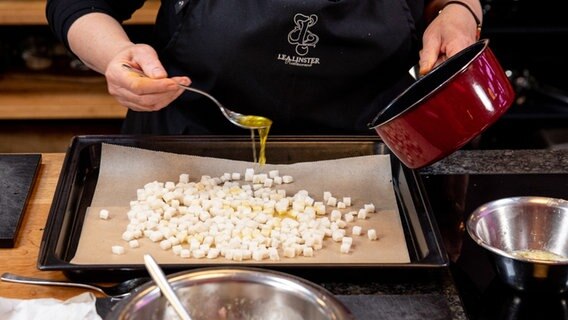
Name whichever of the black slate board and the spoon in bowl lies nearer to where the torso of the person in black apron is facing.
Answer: the spoon in bowl

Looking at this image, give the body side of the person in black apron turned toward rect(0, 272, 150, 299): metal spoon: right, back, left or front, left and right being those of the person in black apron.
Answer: front

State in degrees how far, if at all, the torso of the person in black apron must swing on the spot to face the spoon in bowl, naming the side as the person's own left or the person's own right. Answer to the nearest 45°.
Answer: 0° — they already face it

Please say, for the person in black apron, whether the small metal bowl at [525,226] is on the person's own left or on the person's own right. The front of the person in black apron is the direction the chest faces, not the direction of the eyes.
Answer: on the person's own left

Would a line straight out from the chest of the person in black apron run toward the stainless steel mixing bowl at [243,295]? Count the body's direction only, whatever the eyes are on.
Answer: yes

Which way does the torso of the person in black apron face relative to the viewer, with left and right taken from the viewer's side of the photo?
facing the viewer
